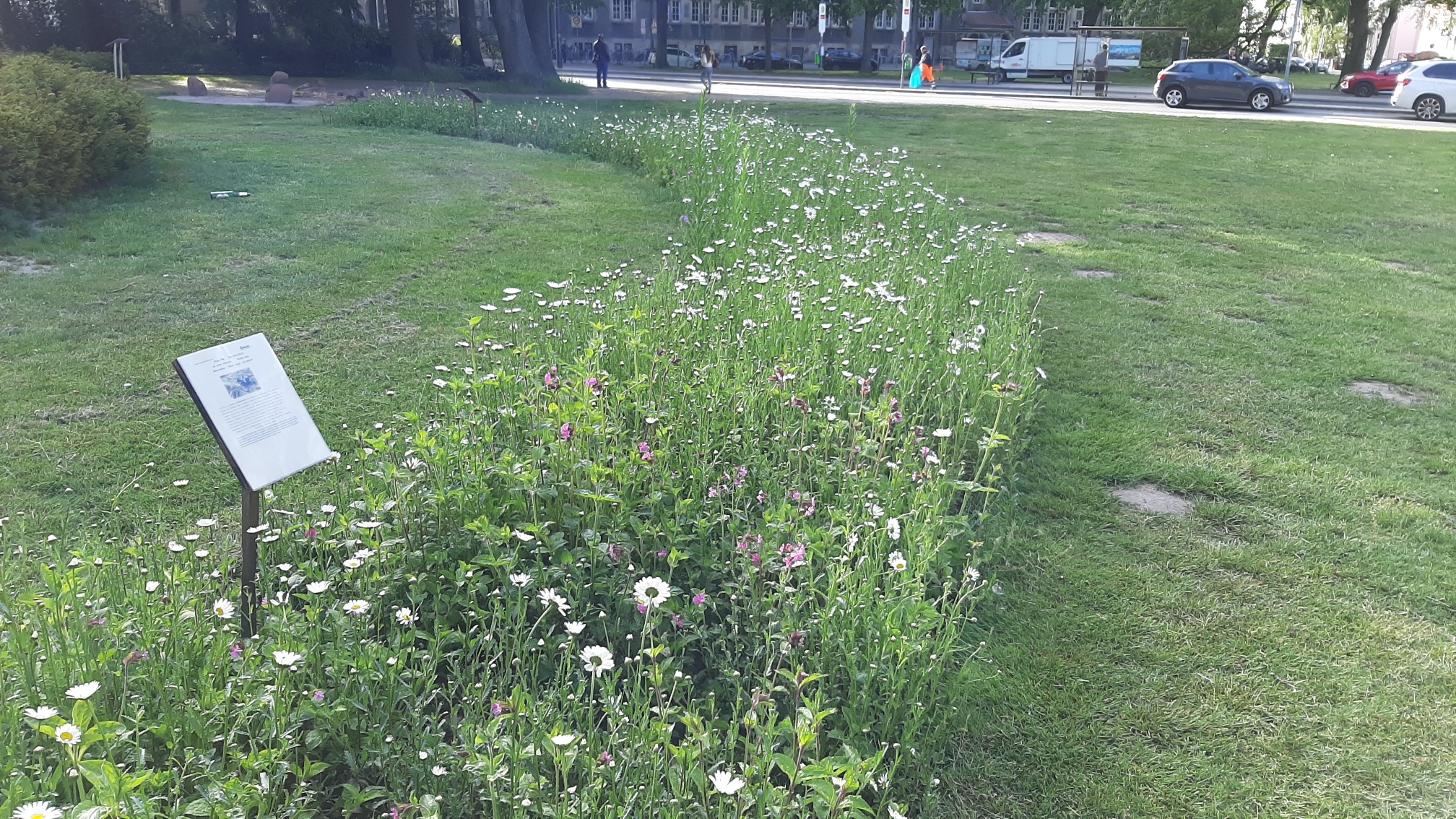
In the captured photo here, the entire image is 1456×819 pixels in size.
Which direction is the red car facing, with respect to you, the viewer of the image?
facing to the left of the viewer

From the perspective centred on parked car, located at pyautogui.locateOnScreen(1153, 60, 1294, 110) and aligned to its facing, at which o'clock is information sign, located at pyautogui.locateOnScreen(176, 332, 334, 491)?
The information sign is roughly at 3 o'clock from the parked car.

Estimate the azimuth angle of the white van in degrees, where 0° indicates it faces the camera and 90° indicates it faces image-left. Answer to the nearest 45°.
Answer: approximately 90°

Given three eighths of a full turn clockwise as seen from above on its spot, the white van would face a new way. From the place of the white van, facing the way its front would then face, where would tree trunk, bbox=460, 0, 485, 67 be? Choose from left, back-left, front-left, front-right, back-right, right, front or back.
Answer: back

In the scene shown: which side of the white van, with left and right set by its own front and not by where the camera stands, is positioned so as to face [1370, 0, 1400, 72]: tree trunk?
back

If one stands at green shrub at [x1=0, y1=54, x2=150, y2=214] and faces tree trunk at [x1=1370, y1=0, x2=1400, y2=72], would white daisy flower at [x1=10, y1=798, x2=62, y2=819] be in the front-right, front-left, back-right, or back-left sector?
back-right

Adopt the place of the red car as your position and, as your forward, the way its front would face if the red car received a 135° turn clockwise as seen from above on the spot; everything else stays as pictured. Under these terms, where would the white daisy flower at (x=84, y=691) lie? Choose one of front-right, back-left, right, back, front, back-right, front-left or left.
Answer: back-right

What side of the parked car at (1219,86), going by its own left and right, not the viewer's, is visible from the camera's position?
right

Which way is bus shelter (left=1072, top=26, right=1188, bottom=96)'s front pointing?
toward the camera

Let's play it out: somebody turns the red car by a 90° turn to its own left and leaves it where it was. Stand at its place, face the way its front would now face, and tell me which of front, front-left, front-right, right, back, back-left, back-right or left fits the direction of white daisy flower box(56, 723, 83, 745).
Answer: front

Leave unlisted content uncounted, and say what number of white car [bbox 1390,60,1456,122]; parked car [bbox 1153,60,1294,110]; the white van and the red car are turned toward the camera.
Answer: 0

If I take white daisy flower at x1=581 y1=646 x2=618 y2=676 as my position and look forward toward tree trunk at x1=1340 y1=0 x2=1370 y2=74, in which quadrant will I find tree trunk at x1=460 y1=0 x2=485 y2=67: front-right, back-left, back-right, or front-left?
front-left

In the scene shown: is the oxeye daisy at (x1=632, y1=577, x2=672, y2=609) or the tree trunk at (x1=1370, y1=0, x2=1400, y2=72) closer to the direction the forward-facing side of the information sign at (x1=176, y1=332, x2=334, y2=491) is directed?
the oxeye daisy

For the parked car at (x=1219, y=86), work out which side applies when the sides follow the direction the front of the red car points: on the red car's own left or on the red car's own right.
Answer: on the red car's own left

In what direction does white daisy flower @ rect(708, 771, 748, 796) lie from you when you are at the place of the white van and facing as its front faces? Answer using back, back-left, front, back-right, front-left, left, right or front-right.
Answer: left

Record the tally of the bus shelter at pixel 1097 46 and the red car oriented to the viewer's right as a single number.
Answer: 0
